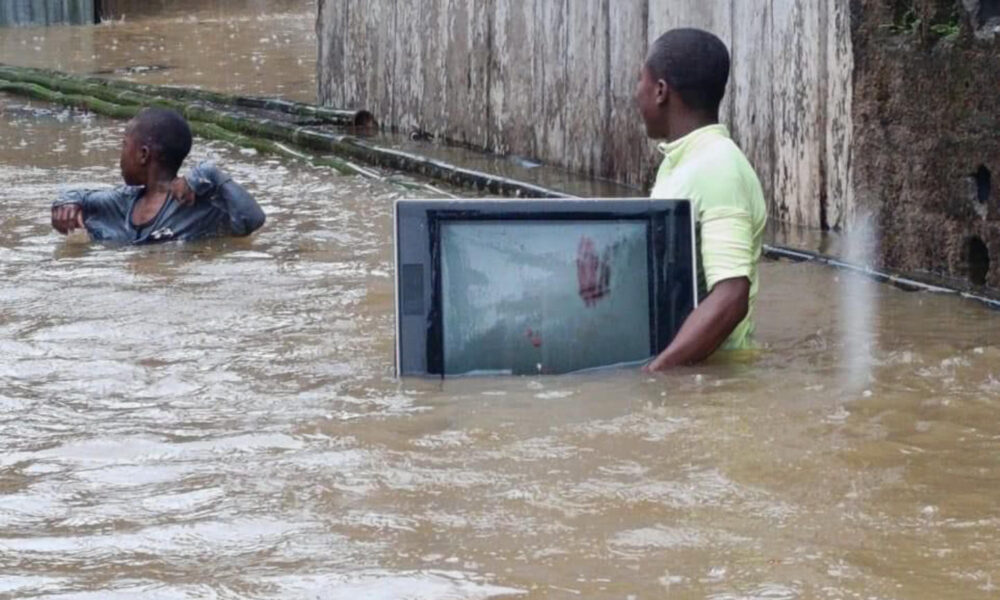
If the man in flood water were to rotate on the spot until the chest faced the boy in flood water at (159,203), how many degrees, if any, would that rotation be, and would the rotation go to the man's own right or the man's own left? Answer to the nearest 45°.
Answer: approximately 45° to the man's own right

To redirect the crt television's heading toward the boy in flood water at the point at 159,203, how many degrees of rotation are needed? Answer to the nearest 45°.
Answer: approximately 135° to its right

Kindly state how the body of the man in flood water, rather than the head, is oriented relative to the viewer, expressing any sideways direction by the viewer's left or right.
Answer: facing to the left of the viewer

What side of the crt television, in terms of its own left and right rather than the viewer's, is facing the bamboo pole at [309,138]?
back

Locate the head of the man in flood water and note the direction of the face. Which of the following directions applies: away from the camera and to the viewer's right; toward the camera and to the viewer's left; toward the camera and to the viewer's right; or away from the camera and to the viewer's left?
away from the camera and to the viewer's left

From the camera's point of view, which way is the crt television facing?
toward the camera
